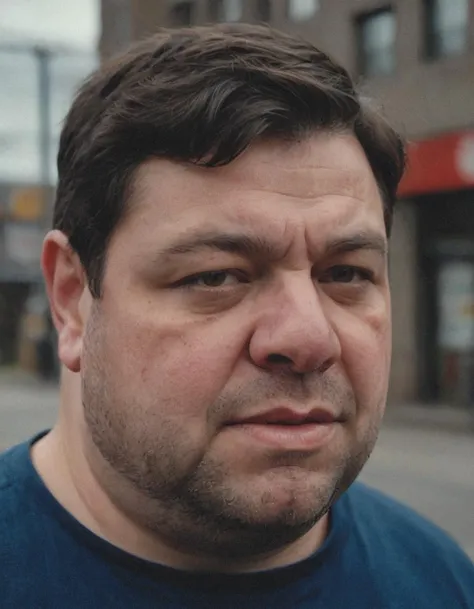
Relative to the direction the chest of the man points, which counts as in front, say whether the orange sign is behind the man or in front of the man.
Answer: behind

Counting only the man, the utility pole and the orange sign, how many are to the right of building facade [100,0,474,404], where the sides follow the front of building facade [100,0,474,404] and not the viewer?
2

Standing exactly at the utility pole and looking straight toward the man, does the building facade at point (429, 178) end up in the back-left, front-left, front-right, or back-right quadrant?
front-left

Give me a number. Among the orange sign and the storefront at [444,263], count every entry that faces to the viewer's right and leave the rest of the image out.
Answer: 0

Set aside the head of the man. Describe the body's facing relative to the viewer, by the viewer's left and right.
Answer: facing the viewer and to the right of the viewer

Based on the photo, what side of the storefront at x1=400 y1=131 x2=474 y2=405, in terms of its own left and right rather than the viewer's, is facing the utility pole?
right

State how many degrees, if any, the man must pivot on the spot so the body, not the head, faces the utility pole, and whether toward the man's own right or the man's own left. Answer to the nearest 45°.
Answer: approximately 135° to the man's own left

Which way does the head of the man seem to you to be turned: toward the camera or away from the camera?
toward the camera

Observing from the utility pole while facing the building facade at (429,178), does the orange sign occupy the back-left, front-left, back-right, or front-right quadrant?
back-left

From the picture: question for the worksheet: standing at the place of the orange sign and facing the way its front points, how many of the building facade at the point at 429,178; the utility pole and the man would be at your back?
0

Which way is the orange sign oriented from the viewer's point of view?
toward the camera

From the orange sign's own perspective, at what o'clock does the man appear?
The man is roughly at 12 o'clock from the orange sign.

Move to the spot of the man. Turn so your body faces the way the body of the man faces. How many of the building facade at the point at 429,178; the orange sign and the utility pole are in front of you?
0

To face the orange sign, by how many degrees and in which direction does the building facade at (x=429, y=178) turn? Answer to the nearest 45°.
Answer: approximately 90° to its right

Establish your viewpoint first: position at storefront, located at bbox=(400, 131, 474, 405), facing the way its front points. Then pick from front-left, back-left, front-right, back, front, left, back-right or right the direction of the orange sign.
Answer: right
